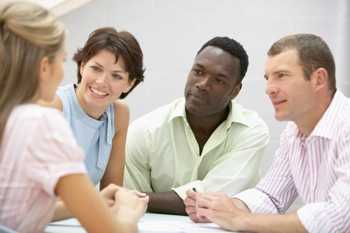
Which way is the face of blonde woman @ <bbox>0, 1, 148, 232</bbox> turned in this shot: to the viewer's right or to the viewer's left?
to the viewer's right

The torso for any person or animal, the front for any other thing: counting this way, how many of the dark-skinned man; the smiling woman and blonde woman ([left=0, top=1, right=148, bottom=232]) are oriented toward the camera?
2

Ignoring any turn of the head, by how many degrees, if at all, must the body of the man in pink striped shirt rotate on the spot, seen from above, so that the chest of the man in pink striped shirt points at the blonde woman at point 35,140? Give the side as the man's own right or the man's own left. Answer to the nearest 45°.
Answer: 0° — they already face them

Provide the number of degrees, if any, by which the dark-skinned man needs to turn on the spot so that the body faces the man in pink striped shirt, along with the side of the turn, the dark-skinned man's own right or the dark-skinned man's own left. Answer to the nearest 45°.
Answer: approximately 45° to the dark-skinned man's own left

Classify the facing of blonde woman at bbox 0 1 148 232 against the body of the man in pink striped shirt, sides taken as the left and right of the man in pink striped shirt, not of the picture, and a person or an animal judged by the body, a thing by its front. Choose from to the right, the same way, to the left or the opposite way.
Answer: the opposite way

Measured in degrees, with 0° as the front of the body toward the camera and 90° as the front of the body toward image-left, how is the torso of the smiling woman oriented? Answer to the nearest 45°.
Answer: approximately 0°

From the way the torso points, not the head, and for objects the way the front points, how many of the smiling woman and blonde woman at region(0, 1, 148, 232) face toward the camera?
1

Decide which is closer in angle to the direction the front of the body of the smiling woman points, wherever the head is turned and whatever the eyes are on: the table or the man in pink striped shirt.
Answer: the table

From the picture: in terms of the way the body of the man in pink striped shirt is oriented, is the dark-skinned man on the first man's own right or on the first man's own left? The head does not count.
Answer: on the first man's own right

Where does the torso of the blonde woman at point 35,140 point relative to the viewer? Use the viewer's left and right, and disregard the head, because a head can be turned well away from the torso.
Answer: facing away from the viewer and to the right of the viewer

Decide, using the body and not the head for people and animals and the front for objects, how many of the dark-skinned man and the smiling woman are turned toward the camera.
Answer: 2

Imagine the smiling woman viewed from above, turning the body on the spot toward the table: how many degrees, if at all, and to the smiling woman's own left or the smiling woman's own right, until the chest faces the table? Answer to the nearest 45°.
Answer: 0° — they already face it
